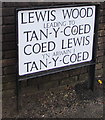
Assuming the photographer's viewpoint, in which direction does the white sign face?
facing the viewer and to the right of the viewer
